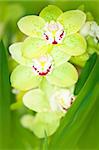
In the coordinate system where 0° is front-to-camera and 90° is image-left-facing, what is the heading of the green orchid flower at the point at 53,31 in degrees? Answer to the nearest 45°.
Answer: approximately 0°

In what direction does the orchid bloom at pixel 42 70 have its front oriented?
toward the camera

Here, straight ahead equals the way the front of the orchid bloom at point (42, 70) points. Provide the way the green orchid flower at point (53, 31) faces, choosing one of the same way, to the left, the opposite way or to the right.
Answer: the same way

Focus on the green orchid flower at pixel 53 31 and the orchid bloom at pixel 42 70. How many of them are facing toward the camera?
2

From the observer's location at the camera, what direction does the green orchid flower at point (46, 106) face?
facing the viewer and to the right of the viewer
